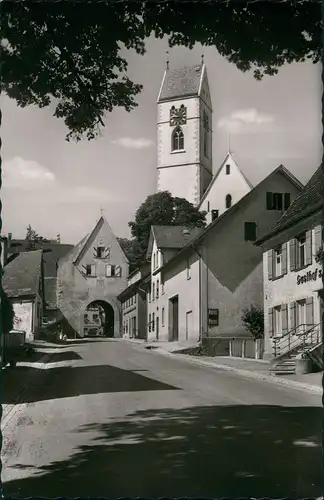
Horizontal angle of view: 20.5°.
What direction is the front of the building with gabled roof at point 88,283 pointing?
toward the camera

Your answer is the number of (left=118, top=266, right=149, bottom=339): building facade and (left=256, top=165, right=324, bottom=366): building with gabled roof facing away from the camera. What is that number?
0

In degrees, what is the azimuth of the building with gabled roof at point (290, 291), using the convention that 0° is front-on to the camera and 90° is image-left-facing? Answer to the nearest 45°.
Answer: approximately 45°

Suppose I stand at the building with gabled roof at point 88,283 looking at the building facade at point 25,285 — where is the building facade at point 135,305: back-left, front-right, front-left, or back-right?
back-left
